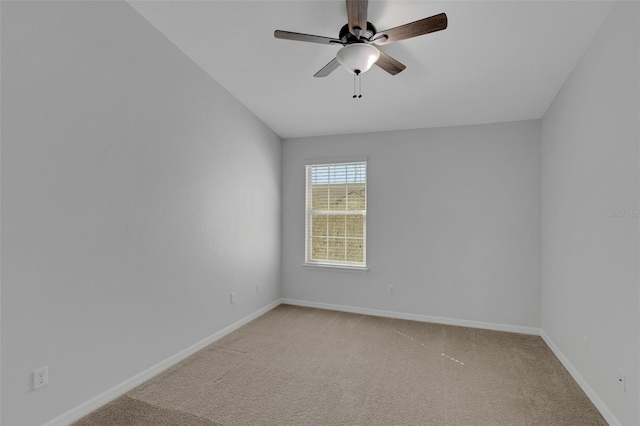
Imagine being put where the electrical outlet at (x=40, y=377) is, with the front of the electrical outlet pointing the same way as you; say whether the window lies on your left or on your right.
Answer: on your left

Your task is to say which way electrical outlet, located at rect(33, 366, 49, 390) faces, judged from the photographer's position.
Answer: facing the viewer and to the right of the viewer
